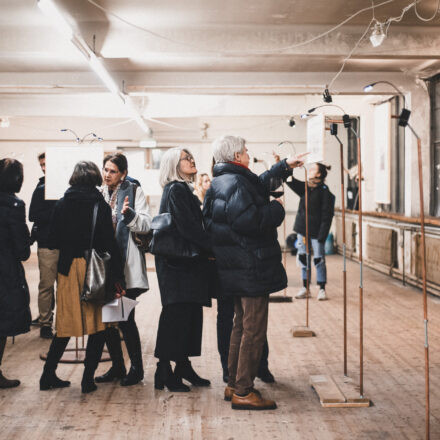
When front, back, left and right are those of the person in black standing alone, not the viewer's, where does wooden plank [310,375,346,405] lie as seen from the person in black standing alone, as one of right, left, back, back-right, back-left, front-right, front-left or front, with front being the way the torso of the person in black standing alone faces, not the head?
front-left

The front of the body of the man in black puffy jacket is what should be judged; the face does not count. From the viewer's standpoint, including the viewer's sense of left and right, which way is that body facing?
facing to the right of the viewer

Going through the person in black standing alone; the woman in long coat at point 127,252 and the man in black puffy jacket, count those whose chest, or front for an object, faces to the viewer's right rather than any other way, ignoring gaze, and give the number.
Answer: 1

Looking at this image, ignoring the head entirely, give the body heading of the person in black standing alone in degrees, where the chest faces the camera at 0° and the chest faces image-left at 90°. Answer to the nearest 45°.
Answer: approximately 45°

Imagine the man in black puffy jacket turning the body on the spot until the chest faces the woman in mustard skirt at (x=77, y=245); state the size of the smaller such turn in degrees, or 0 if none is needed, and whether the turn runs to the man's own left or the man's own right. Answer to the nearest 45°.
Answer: approximately 180°

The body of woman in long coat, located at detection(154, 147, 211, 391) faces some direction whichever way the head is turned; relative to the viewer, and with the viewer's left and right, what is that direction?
facing to the right of the viewer

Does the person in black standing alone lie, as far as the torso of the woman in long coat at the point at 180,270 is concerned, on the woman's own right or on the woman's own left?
on the woman's own left

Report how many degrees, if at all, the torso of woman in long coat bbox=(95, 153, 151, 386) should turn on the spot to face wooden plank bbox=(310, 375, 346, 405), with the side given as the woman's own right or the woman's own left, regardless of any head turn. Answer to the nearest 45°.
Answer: approximately 90° to the woman's own left

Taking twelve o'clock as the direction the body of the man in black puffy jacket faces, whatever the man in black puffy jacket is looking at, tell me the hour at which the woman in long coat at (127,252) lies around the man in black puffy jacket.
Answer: The woman in long coat is roughly at 7 o'clock from the man in black puffy jacket.

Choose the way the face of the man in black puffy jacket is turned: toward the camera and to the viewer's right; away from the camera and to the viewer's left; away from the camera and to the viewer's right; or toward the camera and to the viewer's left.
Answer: away from the camera and to the viewer's right

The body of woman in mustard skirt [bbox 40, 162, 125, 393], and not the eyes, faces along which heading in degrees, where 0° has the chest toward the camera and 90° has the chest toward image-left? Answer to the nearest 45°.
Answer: approximately 225°
